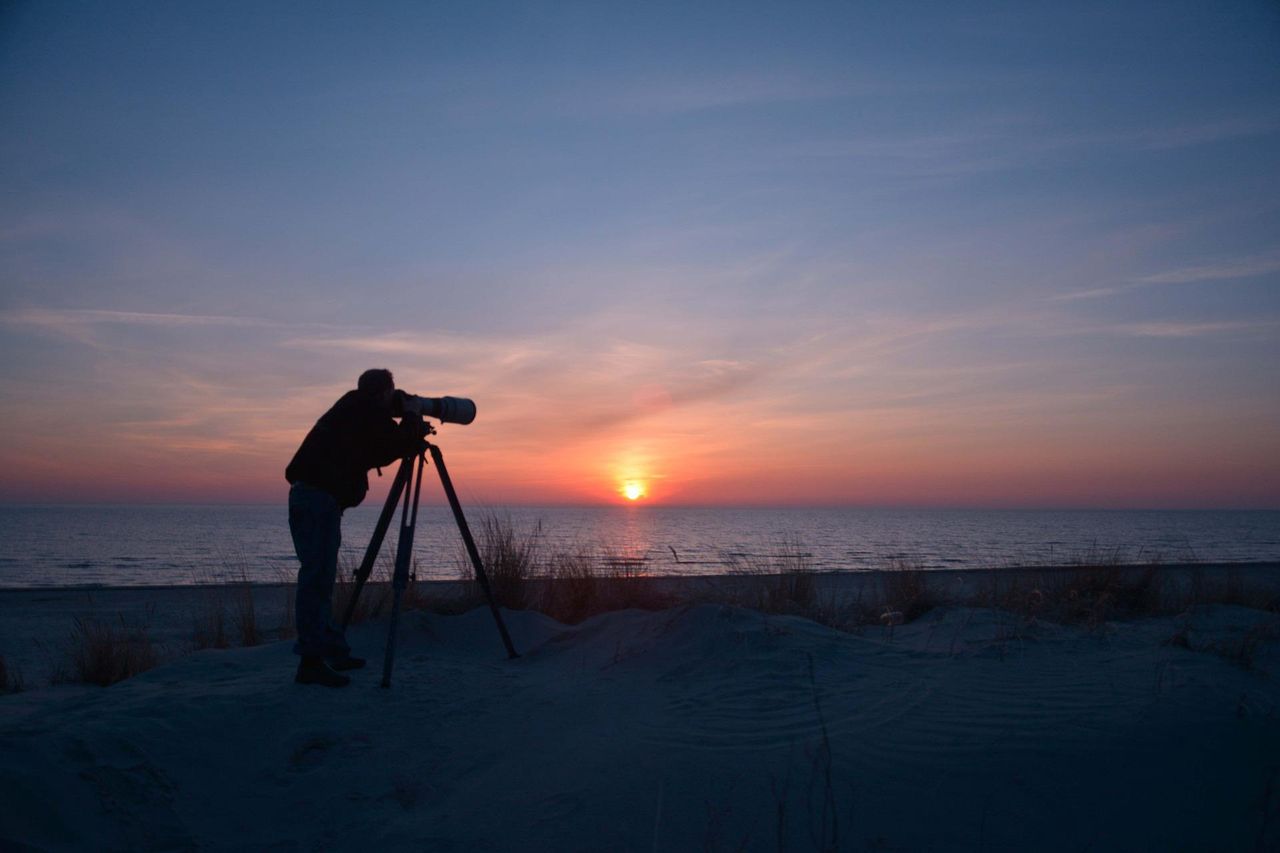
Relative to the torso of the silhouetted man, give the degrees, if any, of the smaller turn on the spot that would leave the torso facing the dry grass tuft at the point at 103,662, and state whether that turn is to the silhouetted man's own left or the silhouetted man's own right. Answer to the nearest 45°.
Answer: approximately 135° to the silhouetted man's own left

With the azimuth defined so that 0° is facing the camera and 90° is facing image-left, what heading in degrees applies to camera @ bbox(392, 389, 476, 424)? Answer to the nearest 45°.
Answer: approximately 270°

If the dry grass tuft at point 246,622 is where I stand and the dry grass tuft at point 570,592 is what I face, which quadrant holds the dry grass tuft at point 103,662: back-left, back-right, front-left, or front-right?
back-right

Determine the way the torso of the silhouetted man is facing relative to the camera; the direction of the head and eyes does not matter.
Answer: to the viewer's right

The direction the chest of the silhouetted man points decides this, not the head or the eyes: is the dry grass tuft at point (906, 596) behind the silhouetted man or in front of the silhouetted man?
in front

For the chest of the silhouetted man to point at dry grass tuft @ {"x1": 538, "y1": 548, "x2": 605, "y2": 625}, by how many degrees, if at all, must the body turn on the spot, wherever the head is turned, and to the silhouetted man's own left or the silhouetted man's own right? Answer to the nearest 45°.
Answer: approximately 45° to the silhouetted man's own left

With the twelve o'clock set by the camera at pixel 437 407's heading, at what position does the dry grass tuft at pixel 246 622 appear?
The dry grass tuft is roughly at 8 o'clock from the camera.

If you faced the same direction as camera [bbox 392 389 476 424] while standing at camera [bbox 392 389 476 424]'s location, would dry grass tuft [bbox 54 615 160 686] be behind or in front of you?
behind
